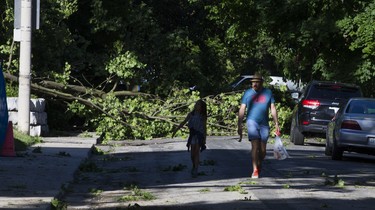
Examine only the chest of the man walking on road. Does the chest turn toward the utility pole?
no

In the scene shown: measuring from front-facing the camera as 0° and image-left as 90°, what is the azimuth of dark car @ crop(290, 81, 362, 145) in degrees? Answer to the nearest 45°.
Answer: approximately 180°

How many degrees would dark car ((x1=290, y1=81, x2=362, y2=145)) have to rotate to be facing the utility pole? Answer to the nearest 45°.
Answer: approximately 135° to its left

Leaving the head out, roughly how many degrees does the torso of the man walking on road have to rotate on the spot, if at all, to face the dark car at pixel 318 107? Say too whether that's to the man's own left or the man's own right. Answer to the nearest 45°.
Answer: approximately 180°

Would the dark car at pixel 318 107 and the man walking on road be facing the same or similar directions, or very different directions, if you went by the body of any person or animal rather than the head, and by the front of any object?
very different directions

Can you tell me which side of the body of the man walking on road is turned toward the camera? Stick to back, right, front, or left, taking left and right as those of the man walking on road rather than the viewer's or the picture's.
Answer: front

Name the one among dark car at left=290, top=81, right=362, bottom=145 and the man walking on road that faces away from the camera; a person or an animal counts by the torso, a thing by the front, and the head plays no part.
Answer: the dark car

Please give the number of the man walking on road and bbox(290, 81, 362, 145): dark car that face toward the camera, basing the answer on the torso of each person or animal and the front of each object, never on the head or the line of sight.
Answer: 1

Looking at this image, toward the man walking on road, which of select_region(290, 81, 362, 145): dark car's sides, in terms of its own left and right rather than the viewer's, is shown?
back
